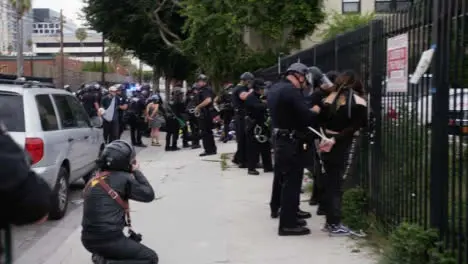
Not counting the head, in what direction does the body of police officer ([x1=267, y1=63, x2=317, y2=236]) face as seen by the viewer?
to the viewer's right

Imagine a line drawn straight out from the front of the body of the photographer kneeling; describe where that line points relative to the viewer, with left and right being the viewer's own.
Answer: facing away from the viewer and to the right of the viewer

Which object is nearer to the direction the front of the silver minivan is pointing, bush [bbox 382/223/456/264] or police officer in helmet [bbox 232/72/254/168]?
the police officer in helmet

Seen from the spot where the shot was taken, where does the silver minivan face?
facing away from the viewer and to the right of the viewer

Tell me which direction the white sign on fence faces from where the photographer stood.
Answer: facing the viewer and to the left of the viewer

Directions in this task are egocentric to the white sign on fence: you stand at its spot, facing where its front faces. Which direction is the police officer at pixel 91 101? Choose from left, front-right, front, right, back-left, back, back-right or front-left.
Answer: right

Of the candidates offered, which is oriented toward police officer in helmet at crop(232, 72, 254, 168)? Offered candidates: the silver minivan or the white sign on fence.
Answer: the silver minivan

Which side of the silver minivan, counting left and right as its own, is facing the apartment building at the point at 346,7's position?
front

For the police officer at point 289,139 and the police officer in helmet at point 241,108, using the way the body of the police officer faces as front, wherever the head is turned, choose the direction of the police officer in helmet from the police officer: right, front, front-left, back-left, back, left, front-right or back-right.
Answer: left

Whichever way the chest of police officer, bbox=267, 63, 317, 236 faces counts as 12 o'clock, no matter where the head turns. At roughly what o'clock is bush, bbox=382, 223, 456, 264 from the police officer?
The bush is roughly at 2 o'clock from the police officer.

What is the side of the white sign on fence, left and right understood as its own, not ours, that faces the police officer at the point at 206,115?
right

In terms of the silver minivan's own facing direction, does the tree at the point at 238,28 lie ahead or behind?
ahead
